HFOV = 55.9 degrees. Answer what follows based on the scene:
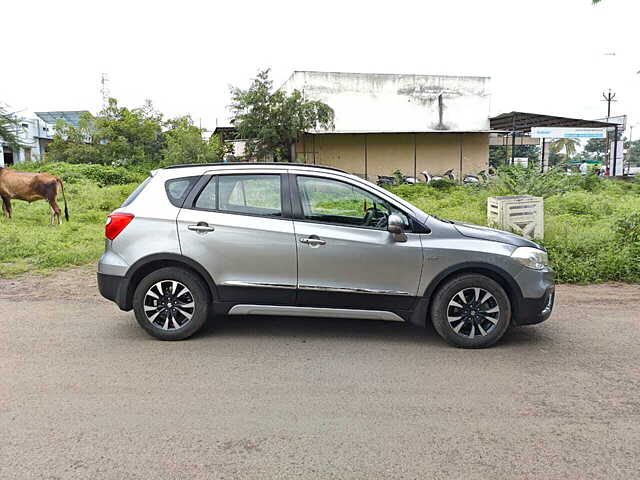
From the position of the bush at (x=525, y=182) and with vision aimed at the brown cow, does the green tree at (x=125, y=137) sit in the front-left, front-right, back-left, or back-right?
front-right

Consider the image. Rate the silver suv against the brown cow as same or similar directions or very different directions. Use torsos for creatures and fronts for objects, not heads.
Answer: very different directions

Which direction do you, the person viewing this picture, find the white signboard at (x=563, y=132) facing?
facing the viewer

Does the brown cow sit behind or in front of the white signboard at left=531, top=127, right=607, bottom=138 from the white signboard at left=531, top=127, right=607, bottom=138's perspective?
in front

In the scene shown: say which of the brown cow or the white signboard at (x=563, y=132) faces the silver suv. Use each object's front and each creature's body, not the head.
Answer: the white signboard

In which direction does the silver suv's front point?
to the viewer's right

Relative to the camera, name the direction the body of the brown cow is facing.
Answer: to the viewer's left

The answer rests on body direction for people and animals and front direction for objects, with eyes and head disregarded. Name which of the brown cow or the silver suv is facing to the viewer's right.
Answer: the silver suv
